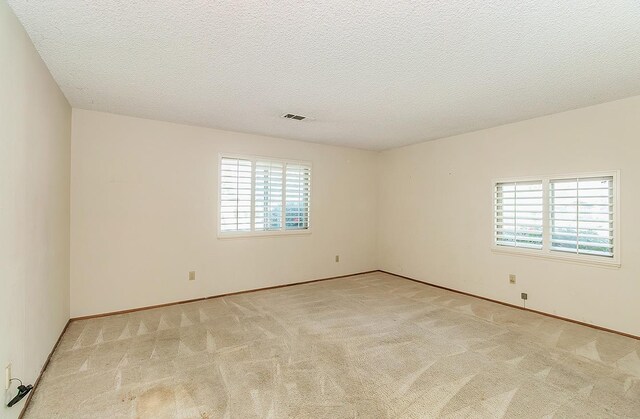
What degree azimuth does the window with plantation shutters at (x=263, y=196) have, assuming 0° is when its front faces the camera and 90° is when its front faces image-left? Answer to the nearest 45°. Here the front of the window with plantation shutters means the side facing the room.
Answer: approximately 315°

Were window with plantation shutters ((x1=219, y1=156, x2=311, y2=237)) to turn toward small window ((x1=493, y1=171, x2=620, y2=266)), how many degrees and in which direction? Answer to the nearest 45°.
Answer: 0° — it already faces it
